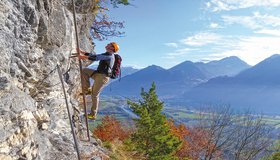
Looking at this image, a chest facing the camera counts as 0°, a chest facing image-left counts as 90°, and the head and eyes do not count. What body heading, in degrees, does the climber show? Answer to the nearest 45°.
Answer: approximately 90°
